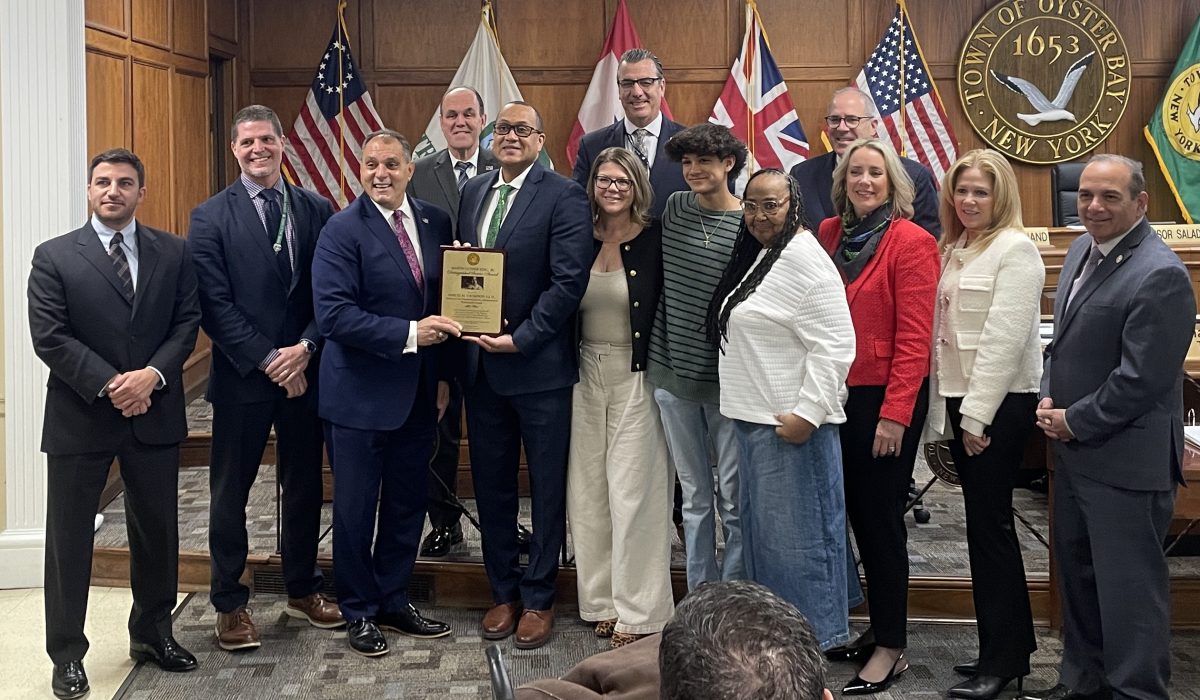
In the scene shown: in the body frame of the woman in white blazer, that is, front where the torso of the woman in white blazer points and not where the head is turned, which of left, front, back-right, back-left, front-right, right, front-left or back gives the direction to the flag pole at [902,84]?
back-right

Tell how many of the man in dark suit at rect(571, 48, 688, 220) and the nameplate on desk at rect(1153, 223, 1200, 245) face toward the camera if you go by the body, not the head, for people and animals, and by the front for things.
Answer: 2

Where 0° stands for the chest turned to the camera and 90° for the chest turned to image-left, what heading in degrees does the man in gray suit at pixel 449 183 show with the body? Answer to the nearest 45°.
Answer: approximately 0°

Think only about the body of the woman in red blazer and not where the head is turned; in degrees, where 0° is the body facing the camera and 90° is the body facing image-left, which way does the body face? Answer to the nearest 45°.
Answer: approximately 45°

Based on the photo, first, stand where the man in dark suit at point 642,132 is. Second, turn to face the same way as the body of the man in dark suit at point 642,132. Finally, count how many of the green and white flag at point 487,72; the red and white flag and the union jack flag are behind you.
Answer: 3

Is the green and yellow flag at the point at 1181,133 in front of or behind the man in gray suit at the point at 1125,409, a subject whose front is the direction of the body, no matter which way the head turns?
behind

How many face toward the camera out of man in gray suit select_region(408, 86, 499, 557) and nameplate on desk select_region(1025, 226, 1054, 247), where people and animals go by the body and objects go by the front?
2
